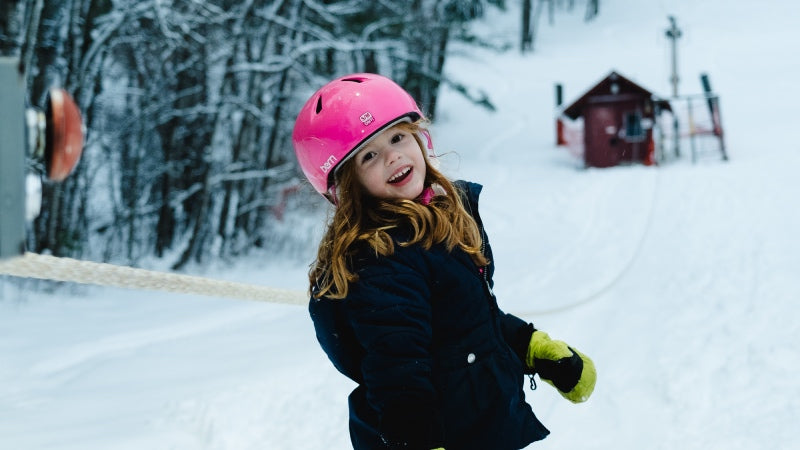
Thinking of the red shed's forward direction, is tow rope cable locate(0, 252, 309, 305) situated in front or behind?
in front

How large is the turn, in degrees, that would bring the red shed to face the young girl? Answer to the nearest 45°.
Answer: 0° — it already faces them

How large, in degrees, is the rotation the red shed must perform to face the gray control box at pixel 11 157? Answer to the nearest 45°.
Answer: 0° — it already faces it

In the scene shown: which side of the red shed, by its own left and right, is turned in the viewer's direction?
front
